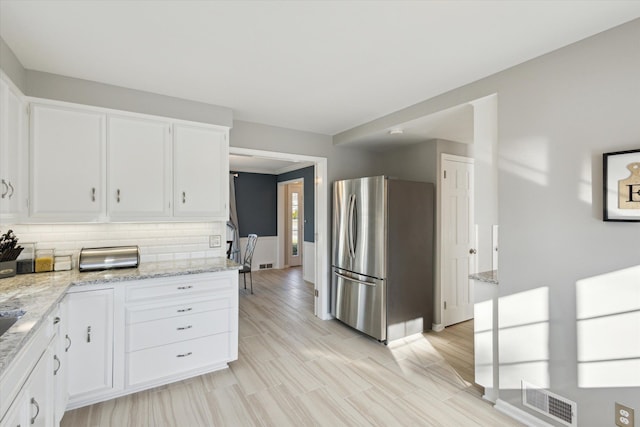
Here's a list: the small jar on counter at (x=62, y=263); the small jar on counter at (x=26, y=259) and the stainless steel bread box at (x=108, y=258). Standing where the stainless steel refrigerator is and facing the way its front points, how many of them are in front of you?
3

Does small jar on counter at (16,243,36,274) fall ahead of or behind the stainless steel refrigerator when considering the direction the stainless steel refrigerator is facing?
ahead

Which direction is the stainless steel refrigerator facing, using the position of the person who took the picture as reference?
facing the viewer and to the left of the viewer

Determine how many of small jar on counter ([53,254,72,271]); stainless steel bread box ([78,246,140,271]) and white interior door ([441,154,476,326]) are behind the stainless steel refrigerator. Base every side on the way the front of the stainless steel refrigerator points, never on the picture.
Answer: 1

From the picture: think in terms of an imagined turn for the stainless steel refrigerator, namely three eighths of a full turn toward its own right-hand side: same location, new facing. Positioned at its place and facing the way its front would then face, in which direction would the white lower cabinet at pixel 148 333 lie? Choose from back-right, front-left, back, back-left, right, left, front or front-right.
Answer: back-left

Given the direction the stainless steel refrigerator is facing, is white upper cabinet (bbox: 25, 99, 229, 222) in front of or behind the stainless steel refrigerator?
in front

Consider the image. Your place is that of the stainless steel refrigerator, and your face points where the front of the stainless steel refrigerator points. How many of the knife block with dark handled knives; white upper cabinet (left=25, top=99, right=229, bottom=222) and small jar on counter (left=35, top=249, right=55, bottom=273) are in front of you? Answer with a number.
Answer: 3

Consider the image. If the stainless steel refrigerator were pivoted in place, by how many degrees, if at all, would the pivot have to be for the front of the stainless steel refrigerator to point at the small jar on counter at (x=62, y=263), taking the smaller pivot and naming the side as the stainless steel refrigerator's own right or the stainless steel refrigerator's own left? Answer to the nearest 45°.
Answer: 0° — it already faces it

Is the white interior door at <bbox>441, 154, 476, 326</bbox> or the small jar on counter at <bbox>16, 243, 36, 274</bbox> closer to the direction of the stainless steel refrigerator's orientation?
the small jar on counter

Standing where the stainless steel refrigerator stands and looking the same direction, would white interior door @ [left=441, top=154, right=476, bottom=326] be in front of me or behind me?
behind

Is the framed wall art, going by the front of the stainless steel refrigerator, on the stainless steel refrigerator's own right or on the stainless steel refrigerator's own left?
on the stainless steel refrigerator's own left

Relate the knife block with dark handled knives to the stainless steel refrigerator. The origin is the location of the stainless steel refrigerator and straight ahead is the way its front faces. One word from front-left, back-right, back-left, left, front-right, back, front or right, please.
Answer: front

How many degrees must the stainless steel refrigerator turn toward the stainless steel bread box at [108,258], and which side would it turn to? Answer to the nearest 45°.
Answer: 0° — it already faces it
